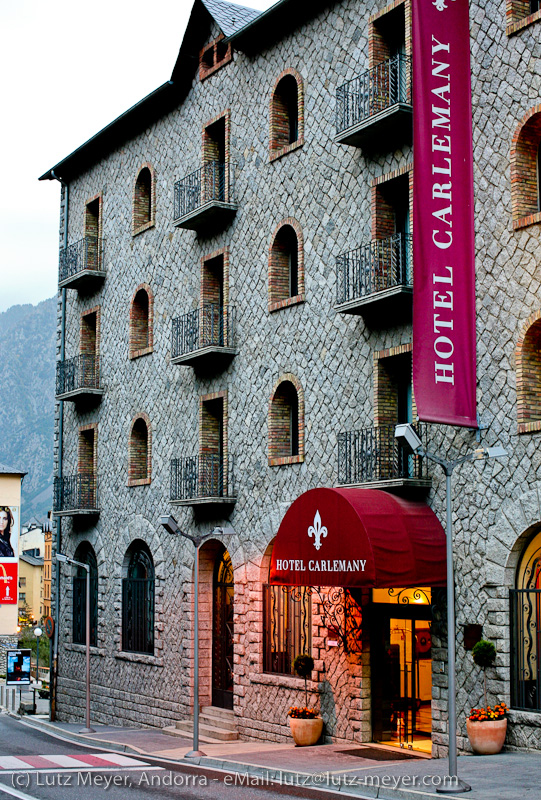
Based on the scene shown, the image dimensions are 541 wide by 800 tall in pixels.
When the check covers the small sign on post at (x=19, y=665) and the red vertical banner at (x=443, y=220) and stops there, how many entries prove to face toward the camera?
2

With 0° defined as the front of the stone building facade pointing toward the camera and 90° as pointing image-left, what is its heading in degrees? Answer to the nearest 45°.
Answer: approximately 45°

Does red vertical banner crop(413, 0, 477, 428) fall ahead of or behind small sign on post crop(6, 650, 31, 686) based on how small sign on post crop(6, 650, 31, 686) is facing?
ahead

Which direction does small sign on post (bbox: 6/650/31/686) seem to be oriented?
toward the camera

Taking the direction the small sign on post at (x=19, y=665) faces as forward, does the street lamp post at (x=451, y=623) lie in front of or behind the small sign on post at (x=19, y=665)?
in front

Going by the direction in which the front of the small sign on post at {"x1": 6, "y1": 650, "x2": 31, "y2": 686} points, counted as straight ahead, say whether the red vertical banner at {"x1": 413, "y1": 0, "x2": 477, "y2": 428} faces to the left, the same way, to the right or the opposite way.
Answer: the same way

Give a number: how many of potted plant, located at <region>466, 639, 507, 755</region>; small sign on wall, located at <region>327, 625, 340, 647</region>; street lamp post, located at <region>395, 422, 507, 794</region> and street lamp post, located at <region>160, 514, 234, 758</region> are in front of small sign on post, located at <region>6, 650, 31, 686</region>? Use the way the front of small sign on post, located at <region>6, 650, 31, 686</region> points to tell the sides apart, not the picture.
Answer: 4

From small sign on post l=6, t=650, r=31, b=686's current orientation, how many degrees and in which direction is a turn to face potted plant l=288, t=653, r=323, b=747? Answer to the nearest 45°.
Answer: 0° — it already faces it

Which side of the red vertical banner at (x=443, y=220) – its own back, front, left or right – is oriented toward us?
front

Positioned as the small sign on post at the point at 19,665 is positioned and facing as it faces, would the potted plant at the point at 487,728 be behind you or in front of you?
in front

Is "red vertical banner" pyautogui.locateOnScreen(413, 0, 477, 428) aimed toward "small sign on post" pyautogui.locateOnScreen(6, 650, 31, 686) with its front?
no
